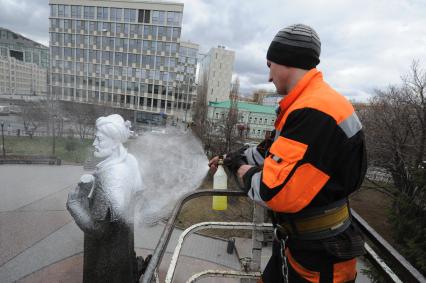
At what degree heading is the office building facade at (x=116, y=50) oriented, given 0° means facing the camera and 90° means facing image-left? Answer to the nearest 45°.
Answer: approximately 0°

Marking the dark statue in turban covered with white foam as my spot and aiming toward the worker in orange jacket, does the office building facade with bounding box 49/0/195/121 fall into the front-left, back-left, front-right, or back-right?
back-left

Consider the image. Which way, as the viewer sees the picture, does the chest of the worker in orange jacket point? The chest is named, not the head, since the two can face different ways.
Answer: to the viewer's left

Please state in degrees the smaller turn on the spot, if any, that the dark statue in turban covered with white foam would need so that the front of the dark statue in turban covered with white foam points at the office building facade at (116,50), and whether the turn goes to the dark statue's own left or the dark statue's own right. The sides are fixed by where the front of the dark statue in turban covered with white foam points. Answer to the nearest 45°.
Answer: approximately 90° to the dark statue's own right

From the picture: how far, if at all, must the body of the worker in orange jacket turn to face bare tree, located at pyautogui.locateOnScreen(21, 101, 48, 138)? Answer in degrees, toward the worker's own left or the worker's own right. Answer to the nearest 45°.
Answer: approximately 45° to the worker's own right

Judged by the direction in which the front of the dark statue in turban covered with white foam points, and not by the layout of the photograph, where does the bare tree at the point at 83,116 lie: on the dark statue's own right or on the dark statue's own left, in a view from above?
on the dark statue's own right

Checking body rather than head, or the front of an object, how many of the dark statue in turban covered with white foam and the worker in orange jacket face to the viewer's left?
2

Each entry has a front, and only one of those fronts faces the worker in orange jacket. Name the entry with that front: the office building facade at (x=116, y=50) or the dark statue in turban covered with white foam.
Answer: the office building facade

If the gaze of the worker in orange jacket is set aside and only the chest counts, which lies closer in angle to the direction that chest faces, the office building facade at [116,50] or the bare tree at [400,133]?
the office building facade
